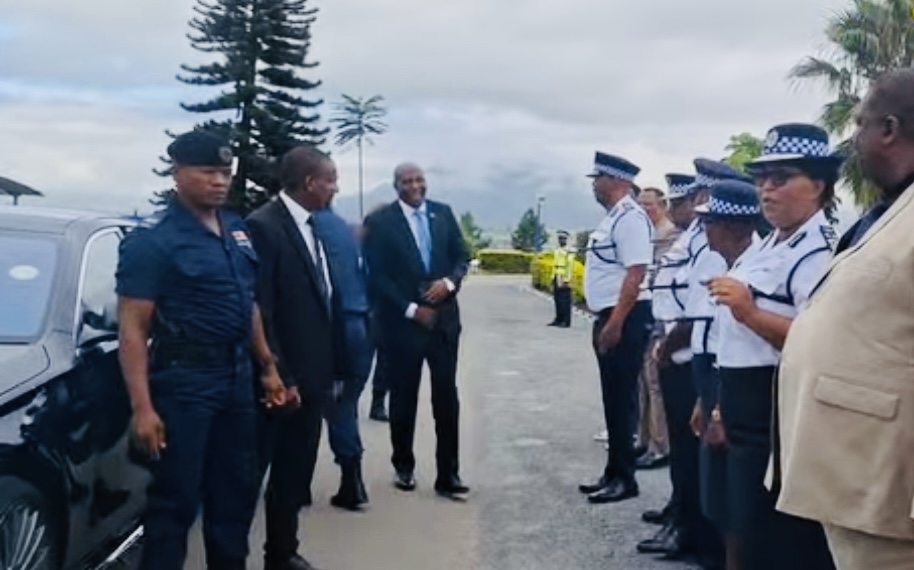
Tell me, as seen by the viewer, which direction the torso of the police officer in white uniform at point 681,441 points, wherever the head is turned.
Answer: to the viewer's left

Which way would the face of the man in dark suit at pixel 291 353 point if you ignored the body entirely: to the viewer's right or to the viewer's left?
to the viewer's right

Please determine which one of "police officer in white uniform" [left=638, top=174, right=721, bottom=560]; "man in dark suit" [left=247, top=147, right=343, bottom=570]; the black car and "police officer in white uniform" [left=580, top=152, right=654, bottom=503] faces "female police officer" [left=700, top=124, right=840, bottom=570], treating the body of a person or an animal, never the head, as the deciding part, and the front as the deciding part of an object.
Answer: the man in dark suit

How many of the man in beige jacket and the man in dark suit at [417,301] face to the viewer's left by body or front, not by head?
1

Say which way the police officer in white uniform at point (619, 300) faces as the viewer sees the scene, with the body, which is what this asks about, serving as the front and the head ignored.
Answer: to the viewer's left

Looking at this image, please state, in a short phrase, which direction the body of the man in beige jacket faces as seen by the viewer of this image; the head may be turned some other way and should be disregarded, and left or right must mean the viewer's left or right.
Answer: facing to the left of the viewer

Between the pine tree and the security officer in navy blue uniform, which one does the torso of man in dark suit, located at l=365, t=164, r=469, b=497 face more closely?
the security officer in navy blue uniform

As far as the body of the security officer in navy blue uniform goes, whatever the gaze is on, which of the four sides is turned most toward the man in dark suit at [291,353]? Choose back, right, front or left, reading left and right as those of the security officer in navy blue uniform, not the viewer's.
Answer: left

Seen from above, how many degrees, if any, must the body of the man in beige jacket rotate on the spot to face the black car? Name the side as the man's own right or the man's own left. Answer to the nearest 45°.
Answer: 0° — they already face it

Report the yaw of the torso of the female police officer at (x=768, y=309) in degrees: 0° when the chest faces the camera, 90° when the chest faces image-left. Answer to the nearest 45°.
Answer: approximately 45°

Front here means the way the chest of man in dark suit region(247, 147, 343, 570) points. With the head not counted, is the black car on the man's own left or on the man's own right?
on the man's own right

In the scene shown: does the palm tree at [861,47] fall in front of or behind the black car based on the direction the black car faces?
behind

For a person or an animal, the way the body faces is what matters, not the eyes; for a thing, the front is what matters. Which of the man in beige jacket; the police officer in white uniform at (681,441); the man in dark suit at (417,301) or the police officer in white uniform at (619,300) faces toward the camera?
the man in dark suit
